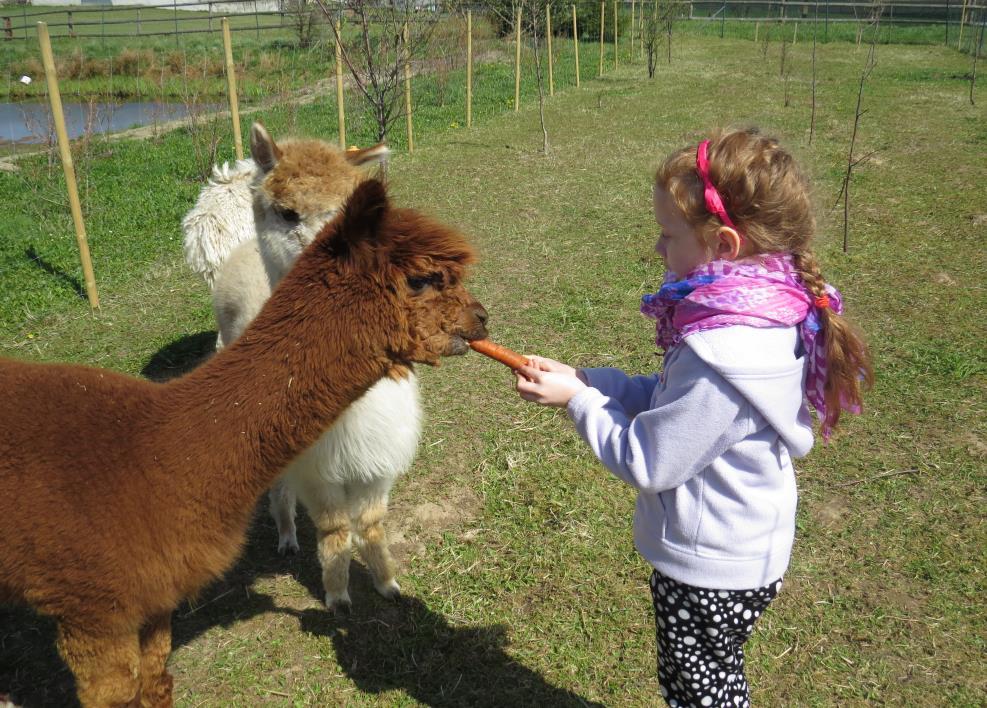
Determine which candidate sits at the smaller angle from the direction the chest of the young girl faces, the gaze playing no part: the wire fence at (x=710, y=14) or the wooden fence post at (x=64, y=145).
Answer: the wooden fence post

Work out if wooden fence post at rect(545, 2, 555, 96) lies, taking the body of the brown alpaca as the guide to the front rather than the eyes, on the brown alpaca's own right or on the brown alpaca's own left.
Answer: on the brown alpaca's own left

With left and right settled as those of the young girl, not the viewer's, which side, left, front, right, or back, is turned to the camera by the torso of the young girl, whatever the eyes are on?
left

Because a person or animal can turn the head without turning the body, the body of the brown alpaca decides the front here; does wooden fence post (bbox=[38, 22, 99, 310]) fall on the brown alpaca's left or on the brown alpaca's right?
on the brown alpaca's left

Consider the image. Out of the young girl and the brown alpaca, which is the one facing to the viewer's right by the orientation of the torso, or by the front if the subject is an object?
the brown alpaca

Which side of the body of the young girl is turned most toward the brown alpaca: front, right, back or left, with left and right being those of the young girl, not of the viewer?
front

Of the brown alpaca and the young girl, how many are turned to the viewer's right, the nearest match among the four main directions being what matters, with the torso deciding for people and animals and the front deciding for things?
1

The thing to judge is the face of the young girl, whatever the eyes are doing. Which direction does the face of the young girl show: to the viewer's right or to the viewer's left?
to the viewer's left

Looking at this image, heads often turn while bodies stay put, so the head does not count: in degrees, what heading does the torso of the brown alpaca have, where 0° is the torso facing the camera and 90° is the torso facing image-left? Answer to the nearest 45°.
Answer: approximately 270°

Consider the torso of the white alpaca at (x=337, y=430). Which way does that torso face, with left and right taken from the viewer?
facing the viewer and to the right of the viewer

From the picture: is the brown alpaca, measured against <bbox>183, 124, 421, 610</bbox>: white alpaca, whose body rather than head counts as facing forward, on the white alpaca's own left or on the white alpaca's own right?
on the white alpaca's own right
